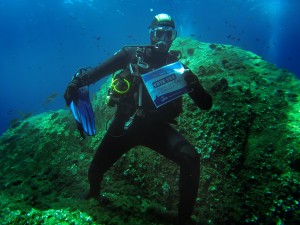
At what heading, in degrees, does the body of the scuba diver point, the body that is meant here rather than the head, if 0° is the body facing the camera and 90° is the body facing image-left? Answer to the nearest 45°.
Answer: approximately 0°
